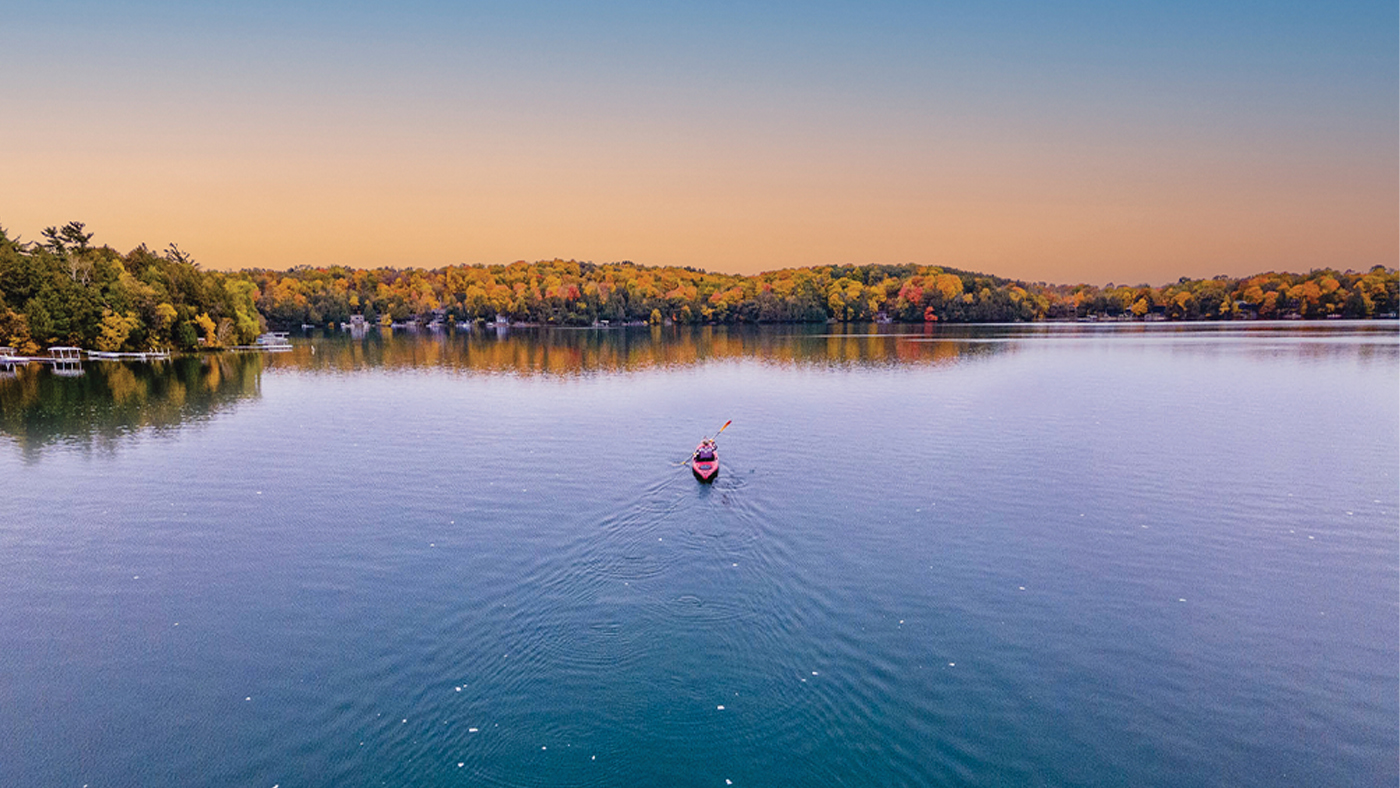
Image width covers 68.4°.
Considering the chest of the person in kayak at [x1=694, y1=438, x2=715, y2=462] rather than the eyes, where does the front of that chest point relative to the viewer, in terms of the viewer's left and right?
facing away from the viewer
